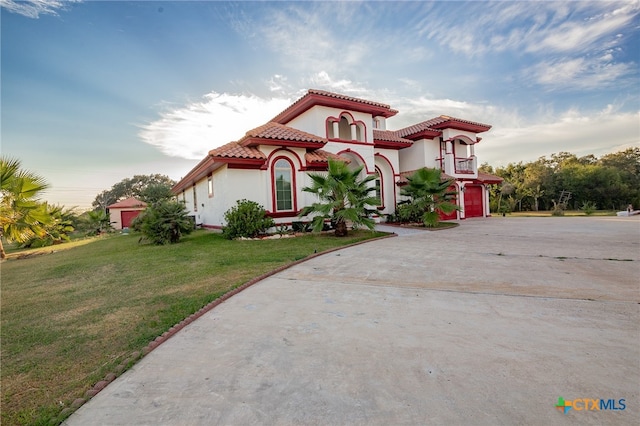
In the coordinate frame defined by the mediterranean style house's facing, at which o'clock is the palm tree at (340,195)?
The palm tree is roughly at 1 o'clock from the mediterranean style house.
